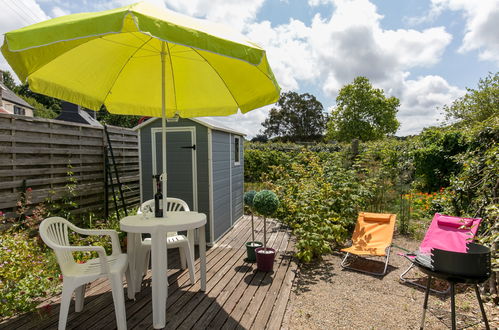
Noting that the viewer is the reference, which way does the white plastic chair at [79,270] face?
facing to the right of the viewer

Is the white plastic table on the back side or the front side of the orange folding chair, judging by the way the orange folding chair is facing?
on the front side

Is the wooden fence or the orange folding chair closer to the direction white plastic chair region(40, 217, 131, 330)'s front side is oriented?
the orange folding chair

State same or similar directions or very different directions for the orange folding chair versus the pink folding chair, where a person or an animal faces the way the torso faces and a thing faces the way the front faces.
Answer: same or similar directions

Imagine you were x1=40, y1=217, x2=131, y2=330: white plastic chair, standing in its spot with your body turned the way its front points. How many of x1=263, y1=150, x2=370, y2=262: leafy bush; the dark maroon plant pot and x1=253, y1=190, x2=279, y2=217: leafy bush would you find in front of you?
3

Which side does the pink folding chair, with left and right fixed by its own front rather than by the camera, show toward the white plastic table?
front

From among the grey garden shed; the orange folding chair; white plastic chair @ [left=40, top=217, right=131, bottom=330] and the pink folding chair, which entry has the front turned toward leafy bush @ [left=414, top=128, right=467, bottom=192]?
the white plastic chair

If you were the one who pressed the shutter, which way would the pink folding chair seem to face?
facing the viewer and to the left of the viewer

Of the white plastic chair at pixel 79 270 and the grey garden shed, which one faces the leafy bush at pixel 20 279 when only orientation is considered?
the grey garden shed

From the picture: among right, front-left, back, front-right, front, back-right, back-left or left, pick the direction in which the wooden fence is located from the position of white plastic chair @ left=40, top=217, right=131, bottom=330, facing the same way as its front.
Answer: left
